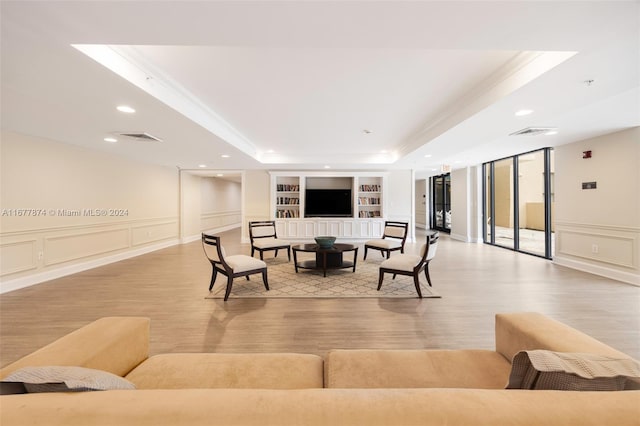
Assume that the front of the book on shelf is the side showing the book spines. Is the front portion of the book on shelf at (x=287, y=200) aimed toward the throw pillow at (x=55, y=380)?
yes

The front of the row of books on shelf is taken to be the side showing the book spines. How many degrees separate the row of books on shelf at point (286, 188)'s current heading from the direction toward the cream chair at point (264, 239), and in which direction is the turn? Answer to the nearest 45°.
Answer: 0° — it already faces it

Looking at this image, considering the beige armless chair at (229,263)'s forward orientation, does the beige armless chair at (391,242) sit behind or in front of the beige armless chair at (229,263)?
in front

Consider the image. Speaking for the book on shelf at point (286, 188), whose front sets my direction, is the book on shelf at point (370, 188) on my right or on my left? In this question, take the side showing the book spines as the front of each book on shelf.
on my left

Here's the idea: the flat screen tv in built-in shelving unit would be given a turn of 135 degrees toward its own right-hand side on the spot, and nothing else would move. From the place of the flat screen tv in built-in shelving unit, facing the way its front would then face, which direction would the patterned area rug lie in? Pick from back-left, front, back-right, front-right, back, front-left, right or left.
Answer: back-left

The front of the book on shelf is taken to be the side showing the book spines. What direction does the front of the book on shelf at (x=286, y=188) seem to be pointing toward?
toward the camera

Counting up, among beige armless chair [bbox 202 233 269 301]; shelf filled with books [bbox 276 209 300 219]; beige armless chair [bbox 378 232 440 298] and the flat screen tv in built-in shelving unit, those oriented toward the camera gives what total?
2

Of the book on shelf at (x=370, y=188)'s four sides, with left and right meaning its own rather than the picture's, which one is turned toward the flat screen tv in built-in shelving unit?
right

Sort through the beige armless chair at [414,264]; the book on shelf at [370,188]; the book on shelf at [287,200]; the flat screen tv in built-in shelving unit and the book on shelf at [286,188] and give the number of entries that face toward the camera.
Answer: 4

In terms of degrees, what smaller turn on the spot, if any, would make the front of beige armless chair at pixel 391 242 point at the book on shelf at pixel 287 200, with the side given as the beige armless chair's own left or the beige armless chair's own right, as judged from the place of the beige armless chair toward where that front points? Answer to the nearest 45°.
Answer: approximately 90° to the beige armless chair's own right

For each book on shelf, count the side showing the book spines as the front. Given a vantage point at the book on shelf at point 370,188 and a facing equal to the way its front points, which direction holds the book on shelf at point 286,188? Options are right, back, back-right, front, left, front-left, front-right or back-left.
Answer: right

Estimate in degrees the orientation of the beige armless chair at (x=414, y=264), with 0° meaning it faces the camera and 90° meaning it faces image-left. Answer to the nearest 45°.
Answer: approximately 135°

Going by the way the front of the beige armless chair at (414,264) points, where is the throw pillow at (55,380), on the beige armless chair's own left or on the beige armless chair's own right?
on the beige armless chair's own left
